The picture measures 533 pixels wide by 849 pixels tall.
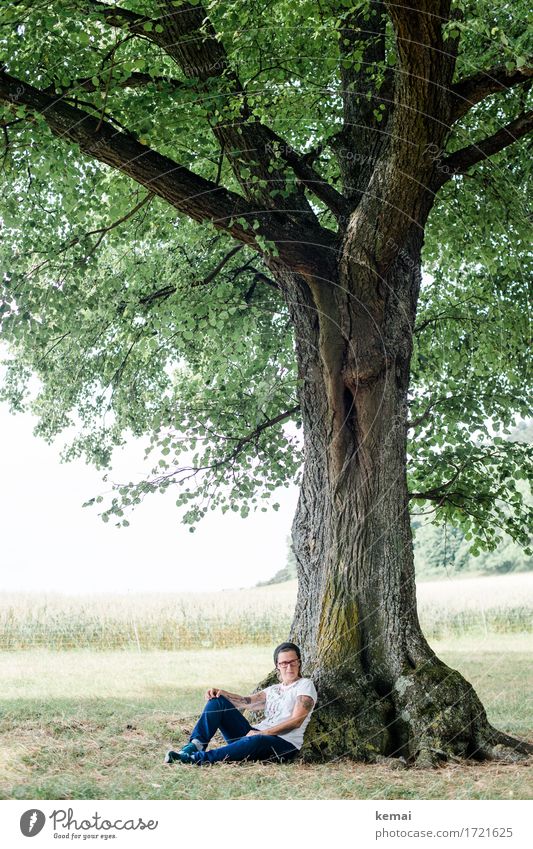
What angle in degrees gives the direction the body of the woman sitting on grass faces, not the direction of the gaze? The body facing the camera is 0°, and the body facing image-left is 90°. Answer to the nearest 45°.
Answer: approximately 45°
